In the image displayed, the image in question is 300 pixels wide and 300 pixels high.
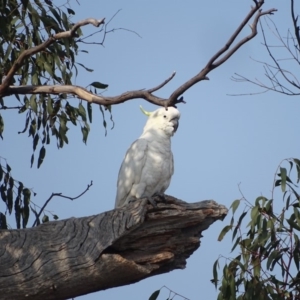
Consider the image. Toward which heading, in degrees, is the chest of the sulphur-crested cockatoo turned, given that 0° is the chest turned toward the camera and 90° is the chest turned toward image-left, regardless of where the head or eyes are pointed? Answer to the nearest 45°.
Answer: approximately 315°
